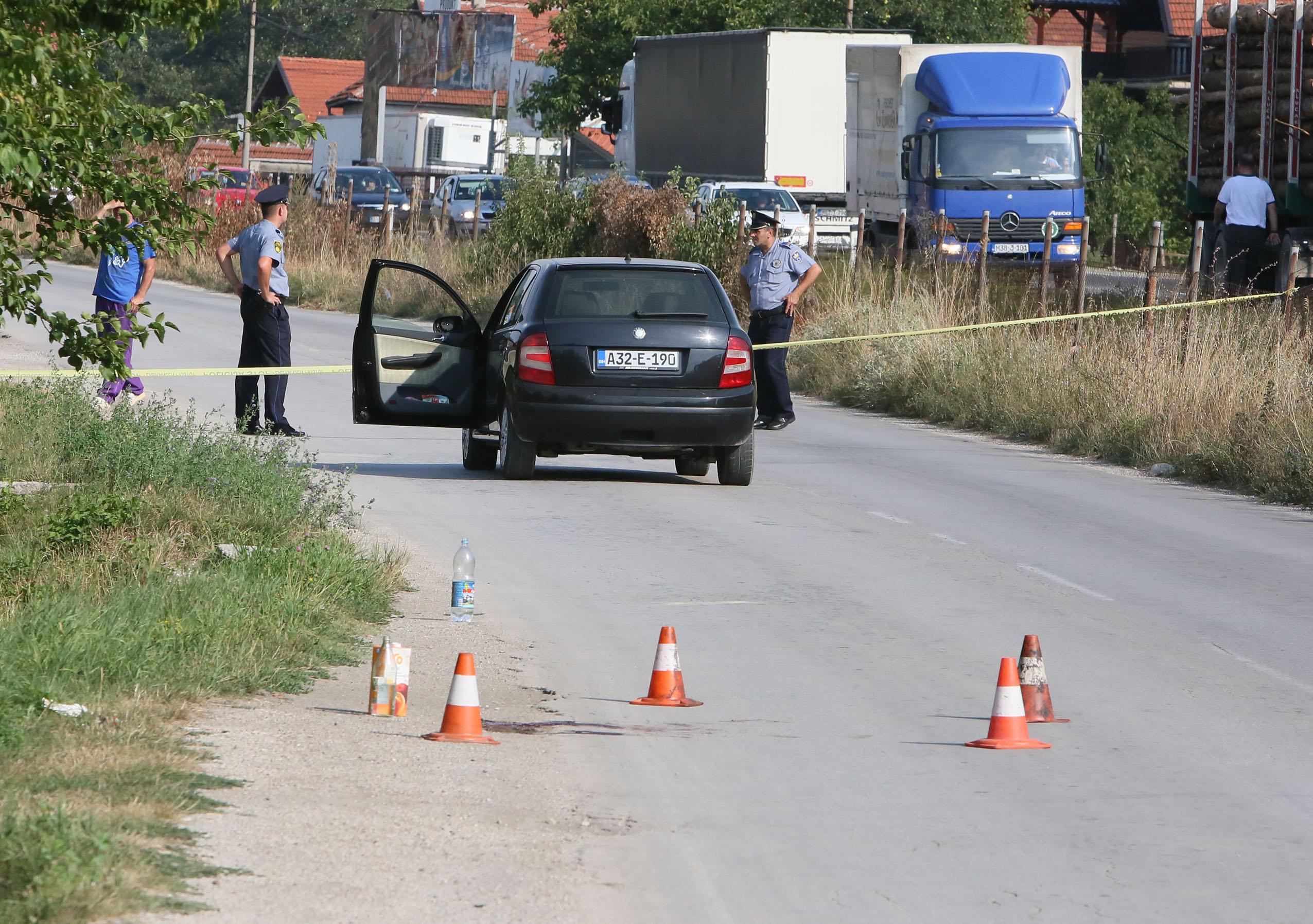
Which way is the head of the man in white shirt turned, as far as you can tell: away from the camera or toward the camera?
away from the camera

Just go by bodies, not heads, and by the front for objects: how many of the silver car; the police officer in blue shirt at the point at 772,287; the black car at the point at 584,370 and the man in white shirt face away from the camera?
2

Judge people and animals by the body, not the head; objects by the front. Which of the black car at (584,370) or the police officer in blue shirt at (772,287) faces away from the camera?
the black car

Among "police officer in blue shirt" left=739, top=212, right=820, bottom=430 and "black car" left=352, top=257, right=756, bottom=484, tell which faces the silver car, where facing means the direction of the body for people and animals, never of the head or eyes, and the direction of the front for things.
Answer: the black car

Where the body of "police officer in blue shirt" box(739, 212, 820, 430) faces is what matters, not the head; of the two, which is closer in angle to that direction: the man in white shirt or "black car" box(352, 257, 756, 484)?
the black car

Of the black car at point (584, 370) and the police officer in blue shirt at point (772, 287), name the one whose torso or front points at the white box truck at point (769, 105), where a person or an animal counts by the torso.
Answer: the black car

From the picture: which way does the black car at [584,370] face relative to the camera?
away from the camera

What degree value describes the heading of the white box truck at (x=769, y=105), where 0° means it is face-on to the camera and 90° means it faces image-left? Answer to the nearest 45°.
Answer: approximately 135°

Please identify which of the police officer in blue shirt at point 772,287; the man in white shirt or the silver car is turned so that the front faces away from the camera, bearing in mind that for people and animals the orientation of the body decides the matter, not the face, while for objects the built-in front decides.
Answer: the man in white shirt

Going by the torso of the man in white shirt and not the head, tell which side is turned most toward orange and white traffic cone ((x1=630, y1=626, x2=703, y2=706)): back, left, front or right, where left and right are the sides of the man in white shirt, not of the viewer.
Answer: back
